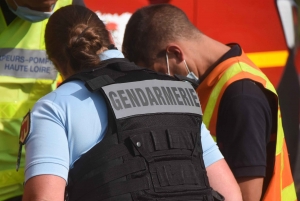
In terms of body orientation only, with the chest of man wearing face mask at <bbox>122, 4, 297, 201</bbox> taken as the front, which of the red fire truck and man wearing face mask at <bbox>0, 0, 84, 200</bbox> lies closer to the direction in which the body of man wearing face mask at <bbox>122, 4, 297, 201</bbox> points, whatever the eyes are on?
the man wearing face mask

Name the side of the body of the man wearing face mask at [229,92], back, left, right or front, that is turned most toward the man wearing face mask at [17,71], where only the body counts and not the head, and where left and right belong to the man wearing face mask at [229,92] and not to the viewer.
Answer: front

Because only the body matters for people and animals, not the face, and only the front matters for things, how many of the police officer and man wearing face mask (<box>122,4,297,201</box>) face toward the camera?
0

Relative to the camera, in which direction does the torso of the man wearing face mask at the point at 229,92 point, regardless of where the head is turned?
to the viewer's left

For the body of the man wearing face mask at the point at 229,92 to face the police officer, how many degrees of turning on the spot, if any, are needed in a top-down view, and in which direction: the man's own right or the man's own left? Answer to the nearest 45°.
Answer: approximately 45° to the man's own left

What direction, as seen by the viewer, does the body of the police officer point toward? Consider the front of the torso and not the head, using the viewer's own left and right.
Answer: facing away from the viewer and to the left of the viewer
